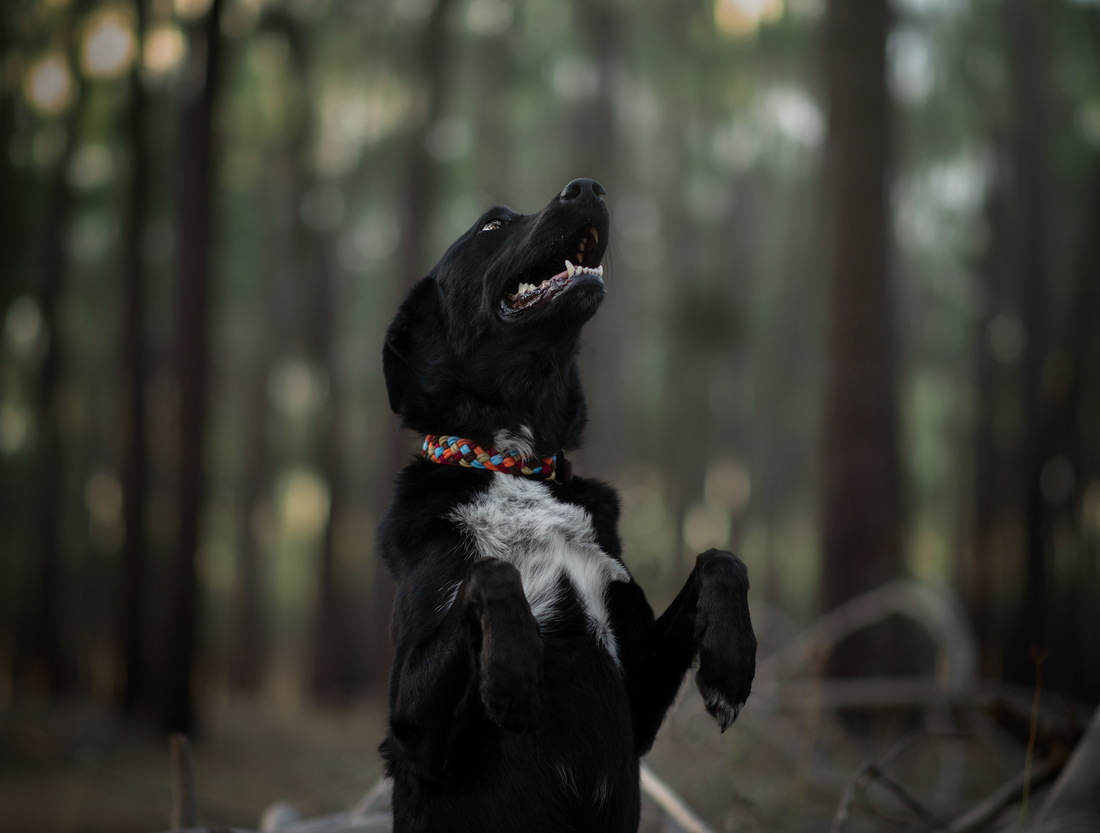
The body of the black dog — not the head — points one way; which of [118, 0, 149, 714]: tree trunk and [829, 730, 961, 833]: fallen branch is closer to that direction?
the fallen branch

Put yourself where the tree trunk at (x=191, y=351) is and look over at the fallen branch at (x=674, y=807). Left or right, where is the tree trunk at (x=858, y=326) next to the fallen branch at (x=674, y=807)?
left

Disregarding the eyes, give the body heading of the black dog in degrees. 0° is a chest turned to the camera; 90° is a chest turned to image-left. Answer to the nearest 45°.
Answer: approximately 315°

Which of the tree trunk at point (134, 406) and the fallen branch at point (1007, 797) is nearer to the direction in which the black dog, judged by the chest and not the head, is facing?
the fallen branch

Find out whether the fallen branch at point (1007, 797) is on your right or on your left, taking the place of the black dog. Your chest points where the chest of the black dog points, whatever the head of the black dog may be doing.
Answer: on your left

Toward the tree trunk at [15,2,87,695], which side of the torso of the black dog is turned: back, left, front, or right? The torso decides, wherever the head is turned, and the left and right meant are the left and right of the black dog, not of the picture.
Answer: back

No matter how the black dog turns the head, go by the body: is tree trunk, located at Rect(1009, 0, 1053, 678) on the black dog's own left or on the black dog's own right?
on the black dog's own left
